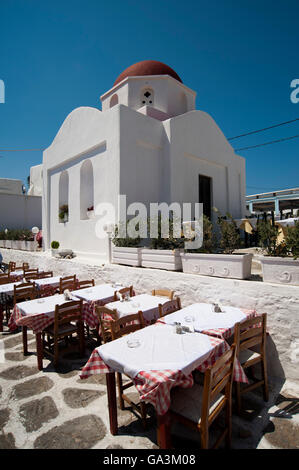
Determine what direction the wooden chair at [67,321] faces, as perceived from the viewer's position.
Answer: facing away from the viewer and to the left of the viewer

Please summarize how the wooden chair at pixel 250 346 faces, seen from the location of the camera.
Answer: facing away from the viewer and to the left of the viewer

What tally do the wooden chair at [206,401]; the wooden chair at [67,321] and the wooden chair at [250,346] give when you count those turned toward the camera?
0

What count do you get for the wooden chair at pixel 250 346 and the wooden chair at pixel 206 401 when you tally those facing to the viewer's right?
0

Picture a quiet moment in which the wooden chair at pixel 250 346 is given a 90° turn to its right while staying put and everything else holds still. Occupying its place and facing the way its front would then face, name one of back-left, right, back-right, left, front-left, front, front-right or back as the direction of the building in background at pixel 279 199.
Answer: front-left

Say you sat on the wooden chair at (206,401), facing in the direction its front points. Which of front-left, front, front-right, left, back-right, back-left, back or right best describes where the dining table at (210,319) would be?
front-right

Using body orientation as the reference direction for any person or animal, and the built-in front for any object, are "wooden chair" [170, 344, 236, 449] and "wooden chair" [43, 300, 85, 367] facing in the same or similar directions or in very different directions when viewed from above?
same or similar directions

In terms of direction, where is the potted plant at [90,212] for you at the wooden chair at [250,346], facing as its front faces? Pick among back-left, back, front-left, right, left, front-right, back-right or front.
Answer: front

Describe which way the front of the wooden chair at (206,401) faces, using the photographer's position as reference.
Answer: facing away from the viewer and to the left of the viewer

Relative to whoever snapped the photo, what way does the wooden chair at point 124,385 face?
facing the viewer and to the right of the viewer

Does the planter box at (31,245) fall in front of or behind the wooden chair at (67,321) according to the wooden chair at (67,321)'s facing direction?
in front

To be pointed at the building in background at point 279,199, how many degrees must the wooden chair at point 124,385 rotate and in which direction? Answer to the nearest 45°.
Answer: approximately 90° to its left

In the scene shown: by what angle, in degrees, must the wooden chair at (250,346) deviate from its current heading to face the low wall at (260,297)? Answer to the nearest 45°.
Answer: approximately 45° to its right

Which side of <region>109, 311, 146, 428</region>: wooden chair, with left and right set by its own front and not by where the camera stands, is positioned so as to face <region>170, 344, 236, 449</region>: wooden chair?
front

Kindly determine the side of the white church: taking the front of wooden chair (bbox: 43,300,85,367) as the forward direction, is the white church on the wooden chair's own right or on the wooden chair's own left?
on the wooden chair's own right
